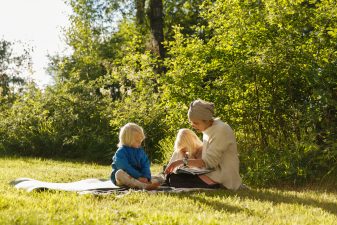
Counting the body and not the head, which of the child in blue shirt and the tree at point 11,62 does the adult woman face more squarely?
the child in blue shirt

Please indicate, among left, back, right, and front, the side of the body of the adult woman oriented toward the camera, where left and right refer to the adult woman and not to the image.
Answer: left

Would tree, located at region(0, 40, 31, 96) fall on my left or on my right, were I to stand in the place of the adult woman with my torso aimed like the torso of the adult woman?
on my right

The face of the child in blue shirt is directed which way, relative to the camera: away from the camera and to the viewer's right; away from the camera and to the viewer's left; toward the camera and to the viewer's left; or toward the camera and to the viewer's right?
away from the camera and to the viewer's right
